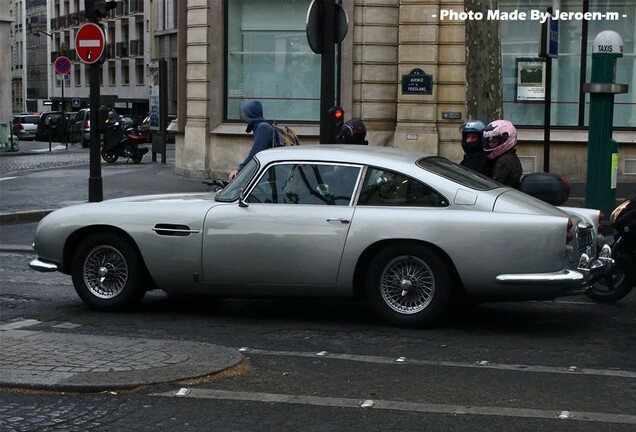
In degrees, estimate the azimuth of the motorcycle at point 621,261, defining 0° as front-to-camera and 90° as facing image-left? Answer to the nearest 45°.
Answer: approximately 90°

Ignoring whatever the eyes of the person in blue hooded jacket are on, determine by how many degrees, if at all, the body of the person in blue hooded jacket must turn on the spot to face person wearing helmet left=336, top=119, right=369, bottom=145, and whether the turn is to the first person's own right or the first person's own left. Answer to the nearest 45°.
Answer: approximately 180°

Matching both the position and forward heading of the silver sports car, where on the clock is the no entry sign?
The no entry sign is roughly at 2 o'clock from the silver sports car.

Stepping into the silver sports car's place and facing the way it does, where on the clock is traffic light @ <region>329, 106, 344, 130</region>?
The traffic light is roughly at 3 o'clock from the silver sports car.

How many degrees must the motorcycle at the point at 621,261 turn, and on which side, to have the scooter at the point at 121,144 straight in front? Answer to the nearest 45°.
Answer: approximately 45° to its right

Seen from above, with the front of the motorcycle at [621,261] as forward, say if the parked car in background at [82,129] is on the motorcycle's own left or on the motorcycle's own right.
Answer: on the motorcycle's own right

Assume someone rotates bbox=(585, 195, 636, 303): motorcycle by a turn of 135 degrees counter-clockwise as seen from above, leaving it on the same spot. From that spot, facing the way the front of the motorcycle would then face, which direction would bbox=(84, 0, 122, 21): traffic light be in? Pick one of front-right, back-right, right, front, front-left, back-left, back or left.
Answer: back

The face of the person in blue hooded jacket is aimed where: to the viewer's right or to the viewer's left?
to the viewer's left

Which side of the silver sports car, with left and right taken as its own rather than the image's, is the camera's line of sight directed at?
left

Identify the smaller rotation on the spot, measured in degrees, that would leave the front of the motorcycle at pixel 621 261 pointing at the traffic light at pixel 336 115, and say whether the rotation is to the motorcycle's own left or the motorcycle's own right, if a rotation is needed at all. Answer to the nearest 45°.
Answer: approximately 45° to the motorcycle's own right

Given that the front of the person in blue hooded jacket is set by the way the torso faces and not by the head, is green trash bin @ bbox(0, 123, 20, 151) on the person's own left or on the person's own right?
on the person's own right

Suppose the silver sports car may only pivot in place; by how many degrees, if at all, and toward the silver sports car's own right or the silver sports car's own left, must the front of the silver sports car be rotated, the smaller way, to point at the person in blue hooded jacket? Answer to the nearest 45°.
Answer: approximately 90° to the silver sports car's own right

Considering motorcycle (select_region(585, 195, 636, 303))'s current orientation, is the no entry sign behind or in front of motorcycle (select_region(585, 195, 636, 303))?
in front

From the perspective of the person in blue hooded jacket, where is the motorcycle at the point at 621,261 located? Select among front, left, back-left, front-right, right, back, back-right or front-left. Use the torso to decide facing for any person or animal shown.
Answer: back-left

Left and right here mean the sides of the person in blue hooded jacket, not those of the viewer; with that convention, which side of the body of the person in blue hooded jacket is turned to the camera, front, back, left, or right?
left

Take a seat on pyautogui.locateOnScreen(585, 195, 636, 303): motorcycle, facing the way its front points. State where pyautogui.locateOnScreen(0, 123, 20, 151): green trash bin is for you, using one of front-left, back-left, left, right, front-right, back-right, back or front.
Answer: front-right

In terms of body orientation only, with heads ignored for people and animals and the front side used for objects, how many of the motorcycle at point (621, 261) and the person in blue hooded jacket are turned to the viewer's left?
2
